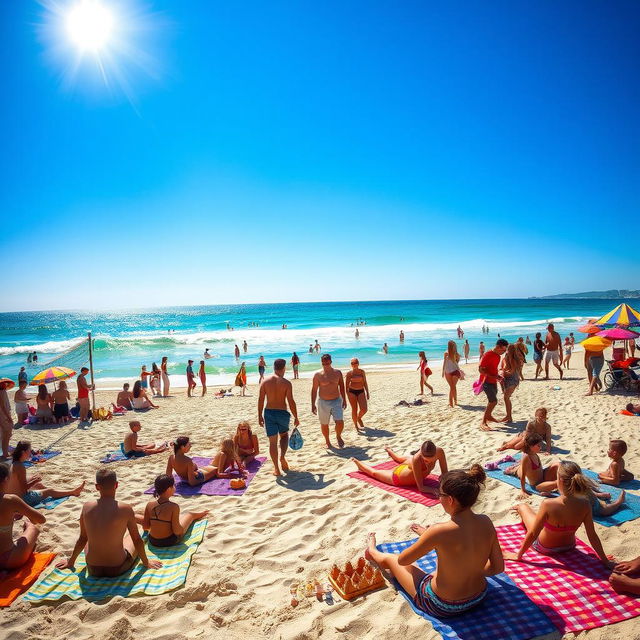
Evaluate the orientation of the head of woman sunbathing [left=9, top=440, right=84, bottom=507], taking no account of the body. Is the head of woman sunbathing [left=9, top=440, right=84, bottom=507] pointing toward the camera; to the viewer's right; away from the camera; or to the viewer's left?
to the viewer's right

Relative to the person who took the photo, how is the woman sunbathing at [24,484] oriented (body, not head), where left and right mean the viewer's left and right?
facing to the right of the viewer

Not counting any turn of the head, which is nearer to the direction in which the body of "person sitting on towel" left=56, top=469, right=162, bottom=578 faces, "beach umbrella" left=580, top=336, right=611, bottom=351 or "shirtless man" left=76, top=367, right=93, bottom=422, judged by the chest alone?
the shirtless man

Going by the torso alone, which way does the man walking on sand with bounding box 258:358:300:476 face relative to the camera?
away from the camera

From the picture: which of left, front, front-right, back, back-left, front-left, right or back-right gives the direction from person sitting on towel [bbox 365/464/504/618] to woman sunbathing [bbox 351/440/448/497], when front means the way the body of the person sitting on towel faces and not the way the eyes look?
front-right

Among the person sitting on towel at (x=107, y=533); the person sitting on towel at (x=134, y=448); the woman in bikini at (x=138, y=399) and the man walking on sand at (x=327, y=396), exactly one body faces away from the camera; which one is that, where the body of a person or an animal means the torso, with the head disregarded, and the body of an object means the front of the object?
the person sitting on towel at (x=107, y=533)
